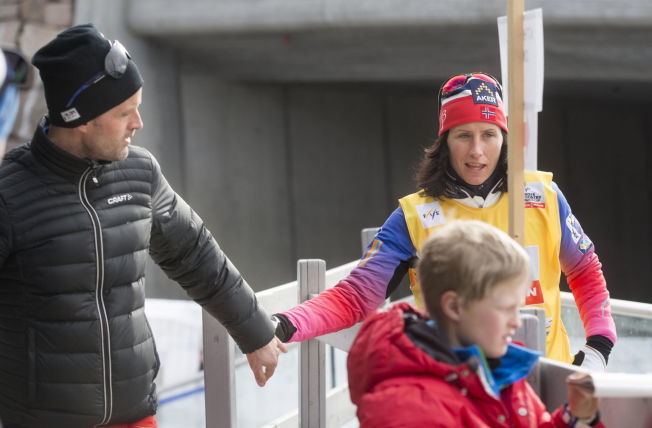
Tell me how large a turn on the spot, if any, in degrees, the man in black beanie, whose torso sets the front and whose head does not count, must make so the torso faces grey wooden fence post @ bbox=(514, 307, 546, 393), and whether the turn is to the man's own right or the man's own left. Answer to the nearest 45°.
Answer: approximately 45° to the man's own left

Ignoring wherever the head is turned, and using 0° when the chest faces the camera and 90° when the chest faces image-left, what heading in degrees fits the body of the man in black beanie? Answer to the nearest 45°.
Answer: approximately 315°

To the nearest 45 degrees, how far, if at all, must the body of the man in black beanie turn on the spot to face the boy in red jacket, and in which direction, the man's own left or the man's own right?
0° — they already face them

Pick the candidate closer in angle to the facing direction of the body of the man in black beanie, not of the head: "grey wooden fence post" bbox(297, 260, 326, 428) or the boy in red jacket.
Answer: the boy in red jacket

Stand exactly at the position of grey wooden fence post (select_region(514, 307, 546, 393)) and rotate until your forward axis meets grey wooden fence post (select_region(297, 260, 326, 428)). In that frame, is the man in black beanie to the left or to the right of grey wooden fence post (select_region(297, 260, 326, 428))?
left

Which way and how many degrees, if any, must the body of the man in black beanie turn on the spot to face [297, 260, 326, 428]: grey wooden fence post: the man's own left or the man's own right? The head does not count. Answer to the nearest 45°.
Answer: approximately 90° to the man's own left

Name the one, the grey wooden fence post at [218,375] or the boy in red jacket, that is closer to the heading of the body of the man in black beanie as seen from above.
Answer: the boy in red jacket

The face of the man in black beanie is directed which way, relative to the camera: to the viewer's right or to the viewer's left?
to the viewer's right
